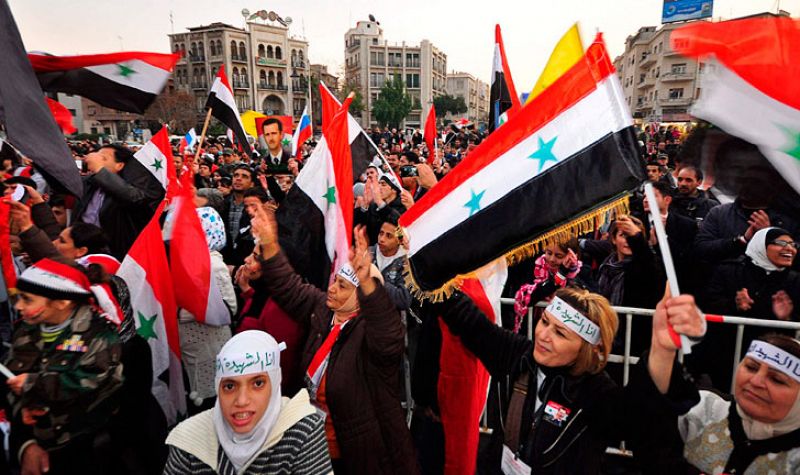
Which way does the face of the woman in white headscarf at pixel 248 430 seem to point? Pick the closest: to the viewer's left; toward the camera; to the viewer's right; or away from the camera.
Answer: toward the camera

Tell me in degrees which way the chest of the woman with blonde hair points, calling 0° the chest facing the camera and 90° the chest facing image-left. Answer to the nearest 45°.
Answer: approximately 45°

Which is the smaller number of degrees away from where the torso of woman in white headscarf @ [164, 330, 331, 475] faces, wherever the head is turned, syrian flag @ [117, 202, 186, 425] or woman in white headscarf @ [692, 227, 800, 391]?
the woman in white headscarf

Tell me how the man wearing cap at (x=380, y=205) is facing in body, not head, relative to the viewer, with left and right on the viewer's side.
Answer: facing the viewer and to the left of the viewer

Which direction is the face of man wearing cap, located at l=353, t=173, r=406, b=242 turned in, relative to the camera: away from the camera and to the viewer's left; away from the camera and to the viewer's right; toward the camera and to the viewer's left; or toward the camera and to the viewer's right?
toward the camera and to the viewer's left

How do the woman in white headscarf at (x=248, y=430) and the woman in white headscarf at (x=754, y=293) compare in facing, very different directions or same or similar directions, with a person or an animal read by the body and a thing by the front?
same or similar directions

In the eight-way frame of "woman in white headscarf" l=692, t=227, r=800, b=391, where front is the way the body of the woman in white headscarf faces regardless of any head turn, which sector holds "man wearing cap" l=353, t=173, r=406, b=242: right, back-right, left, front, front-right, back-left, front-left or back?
back-right

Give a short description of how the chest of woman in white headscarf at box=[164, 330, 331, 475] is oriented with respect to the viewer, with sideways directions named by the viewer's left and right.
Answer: facing the viewer

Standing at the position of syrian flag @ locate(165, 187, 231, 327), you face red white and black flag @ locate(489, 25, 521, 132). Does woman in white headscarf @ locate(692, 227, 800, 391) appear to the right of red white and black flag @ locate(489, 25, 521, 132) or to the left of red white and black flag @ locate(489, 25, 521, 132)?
right

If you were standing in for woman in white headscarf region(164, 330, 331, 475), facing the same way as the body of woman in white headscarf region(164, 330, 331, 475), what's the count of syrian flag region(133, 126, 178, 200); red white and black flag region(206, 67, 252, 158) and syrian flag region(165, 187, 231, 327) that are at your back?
3

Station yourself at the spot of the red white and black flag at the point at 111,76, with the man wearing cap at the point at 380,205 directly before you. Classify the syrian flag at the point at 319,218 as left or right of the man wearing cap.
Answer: right

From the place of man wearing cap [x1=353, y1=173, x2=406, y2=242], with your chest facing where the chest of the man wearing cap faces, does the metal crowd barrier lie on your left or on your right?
on your left
